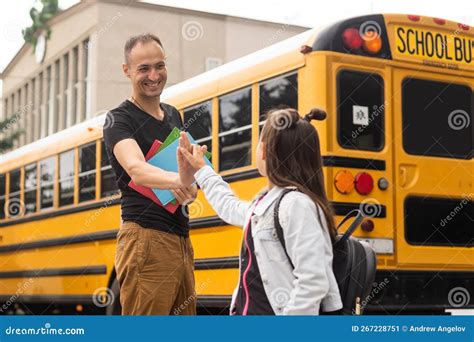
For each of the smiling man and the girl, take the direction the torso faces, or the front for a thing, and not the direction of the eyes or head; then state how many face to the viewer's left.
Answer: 1

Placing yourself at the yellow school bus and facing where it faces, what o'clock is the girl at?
The girl is roughly at 8 o'clock from the yellow school bus.

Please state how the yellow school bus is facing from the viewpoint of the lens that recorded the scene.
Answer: facing away from the viewer and to the left of the viewer

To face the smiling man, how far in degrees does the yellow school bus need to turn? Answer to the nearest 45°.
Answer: approximately 90° to its left

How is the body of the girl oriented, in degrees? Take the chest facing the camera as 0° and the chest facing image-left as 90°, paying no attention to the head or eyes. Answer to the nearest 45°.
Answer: approximately 90°

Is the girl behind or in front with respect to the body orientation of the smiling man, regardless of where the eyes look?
in front

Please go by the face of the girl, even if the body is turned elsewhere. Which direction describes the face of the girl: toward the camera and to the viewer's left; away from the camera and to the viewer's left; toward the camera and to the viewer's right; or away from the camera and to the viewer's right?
away from the camera and to the viewer's left

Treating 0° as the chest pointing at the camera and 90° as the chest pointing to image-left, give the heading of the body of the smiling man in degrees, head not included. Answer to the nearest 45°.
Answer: approximately 315°
